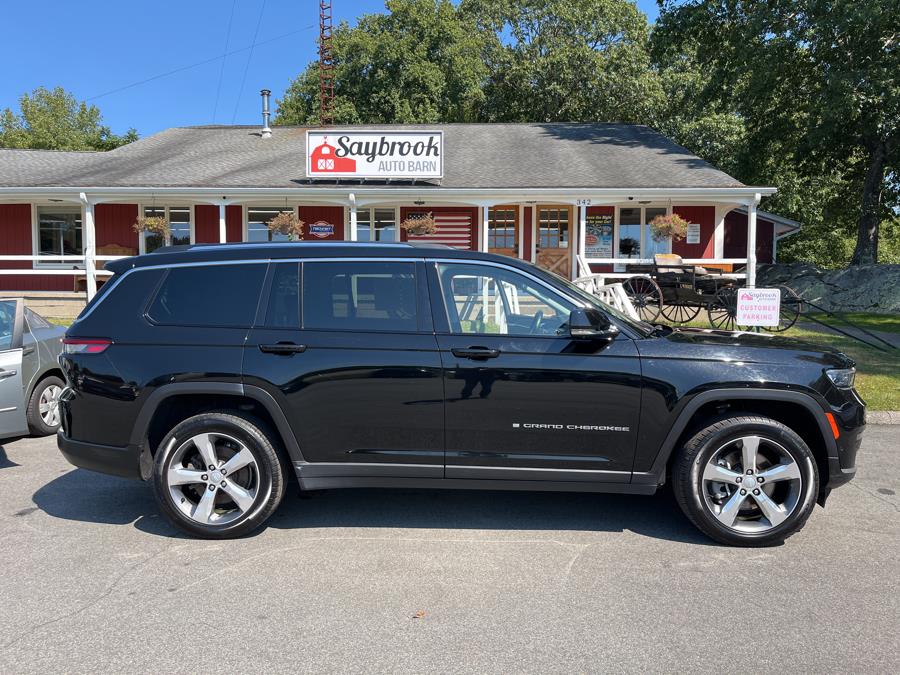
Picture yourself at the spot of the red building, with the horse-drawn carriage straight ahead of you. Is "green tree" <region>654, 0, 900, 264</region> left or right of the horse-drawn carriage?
left

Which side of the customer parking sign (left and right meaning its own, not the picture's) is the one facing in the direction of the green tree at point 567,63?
back

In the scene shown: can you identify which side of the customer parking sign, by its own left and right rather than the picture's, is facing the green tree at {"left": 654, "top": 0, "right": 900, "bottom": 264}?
back

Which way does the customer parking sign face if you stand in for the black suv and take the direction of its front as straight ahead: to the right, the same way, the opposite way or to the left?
to the right

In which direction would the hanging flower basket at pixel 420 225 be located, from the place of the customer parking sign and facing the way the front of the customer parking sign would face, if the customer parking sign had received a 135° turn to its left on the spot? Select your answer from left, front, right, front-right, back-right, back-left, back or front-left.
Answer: left

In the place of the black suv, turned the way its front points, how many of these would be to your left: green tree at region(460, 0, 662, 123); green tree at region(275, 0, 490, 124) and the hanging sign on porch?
3

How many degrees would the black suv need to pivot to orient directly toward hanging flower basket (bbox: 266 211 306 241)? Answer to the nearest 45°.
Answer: approximately 90° to its left

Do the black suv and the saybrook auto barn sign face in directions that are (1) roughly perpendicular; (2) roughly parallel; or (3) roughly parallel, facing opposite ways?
roughly perpendicular

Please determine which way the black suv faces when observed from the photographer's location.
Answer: facing to the right of the viewer

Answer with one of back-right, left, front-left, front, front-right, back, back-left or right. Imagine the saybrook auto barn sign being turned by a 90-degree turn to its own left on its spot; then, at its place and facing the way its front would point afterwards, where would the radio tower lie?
left

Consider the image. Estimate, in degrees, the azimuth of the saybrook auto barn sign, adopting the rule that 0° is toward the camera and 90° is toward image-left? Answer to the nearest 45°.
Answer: approximately 0°

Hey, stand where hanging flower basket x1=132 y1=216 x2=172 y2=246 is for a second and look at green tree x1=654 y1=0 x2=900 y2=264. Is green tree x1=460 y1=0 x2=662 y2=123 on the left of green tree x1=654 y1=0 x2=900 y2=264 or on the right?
left
